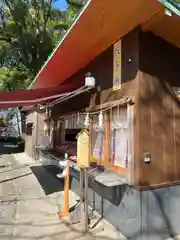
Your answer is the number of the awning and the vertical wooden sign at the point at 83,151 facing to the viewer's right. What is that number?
0

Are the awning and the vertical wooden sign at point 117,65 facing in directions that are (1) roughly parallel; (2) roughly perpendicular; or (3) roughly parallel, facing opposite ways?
roughly parallel

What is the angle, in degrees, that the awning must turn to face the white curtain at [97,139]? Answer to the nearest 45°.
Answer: approximately 135° to its left

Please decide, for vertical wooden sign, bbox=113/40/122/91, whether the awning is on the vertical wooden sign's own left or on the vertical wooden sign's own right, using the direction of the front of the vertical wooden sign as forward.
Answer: on the vertical wooden sign's own right

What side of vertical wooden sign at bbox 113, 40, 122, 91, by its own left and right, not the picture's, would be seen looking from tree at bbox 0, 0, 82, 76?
right

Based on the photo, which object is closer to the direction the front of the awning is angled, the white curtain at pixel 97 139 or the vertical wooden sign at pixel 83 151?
the vertical wooden sign

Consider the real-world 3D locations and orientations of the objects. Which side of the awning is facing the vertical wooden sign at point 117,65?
left

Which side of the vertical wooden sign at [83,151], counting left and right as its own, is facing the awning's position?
right

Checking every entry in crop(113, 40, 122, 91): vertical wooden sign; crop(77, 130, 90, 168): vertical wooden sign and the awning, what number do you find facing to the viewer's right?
0

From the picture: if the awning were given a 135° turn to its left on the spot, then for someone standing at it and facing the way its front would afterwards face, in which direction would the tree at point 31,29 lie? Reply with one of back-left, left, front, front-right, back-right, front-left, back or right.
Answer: left

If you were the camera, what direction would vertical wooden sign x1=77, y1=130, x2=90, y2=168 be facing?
facing the viewer and to the left of the viewer

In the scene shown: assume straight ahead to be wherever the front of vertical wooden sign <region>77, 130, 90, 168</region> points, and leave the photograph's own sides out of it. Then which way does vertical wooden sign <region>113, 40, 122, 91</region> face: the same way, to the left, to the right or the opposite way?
the same way

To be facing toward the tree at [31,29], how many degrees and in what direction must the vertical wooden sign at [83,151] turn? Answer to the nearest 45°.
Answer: approximately 135° to its right

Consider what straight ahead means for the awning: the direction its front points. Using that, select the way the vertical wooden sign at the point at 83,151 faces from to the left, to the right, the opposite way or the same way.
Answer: the same way
